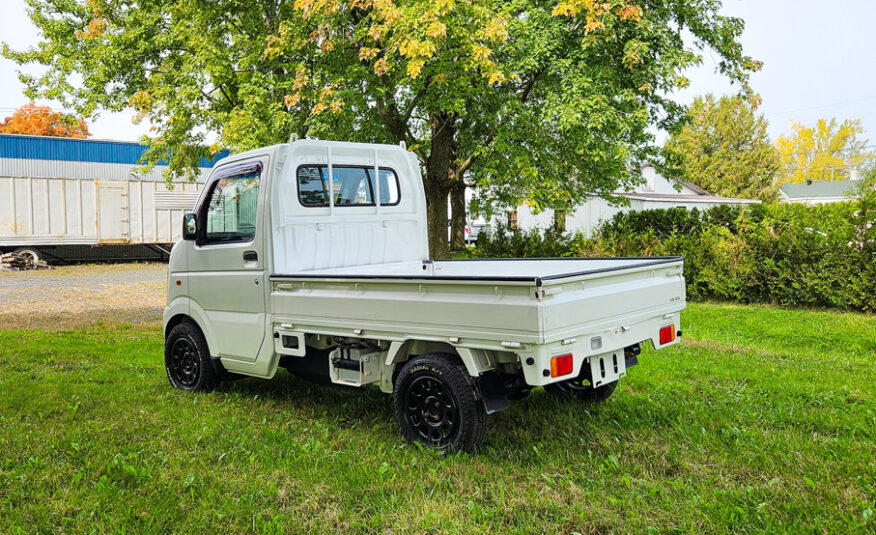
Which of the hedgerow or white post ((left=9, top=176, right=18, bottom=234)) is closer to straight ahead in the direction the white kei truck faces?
the white post

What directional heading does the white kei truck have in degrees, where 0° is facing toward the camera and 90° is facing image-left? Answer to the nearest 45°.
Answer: approximately 135°

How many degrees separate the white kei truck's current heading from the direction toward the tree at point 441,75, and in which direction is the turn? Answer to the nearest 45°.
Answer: approximately 45° to its right

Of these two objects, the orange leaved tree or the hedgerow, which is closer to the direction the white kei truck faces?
the orange leaved tree

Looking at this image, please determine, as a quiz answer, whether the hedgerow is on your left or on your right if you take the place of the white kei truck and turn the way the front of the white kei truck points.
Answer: on your right
